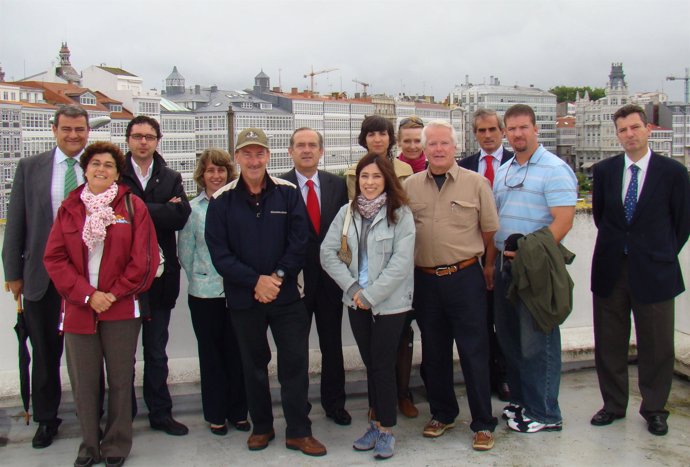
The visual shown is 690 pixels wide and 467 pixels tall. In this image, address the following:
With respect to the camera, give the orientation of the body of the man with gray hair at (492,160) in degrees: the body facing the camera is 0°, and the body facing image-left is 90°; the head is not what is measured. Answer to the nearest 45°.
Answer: approximately 0°

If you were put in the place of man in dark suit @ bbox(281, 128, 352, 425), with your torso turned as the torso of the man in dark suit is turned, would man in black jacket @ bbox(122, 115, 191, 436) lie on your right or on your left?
on your right

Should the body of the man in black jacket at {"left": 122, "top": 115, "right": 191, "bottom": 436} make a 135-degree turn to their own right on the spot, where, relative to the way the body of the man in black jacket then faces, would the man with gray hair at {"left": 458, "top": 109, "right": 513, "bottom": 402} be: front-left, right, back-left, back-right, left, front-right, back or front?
back-right

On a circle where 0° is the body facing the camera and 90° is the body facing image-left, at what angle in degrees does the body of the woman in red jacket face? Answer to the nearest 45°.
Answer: approximately 0°
